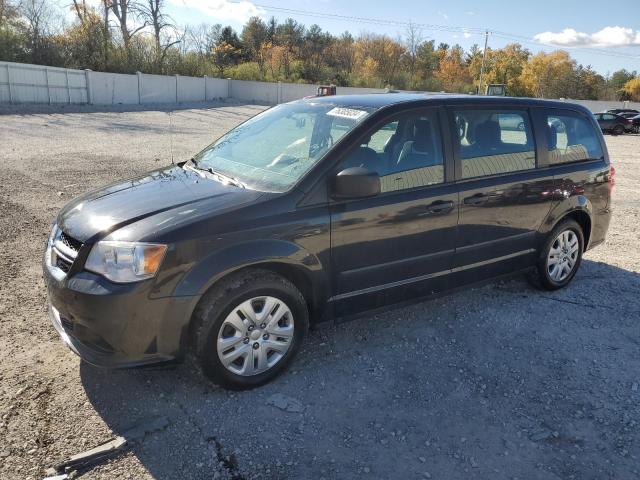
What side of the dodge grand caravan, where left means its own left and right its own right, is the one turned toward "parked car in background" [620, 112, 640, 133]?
back

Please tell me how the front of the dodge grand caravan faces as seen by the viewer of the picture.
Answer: facing the viewer and to the left of the viewer

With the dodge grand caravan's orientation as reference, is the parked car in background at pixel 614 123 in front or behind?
behind
